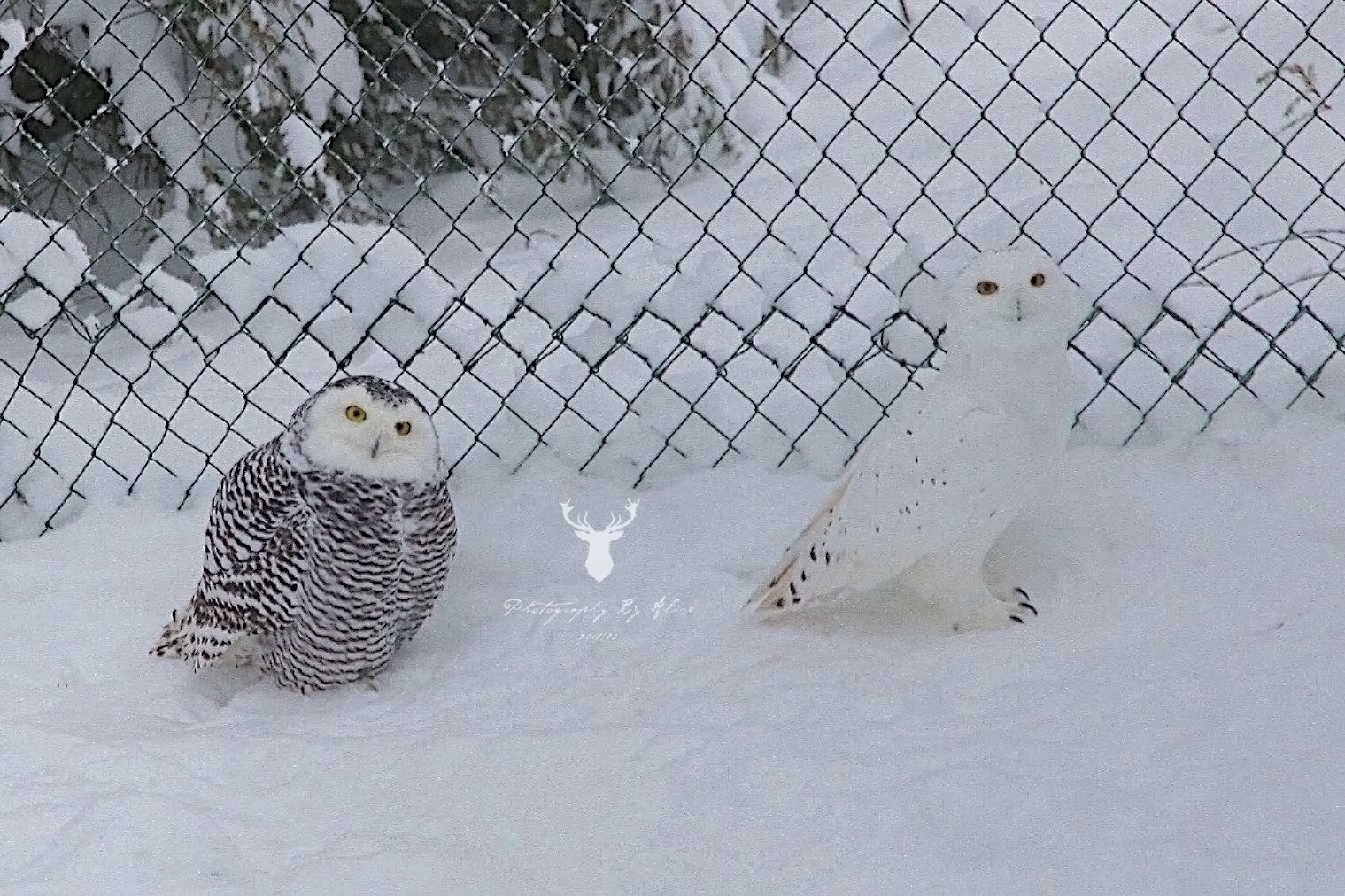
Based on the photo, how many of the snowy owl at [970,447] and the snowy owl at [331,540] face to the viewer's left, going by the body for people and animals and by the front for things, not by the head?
0

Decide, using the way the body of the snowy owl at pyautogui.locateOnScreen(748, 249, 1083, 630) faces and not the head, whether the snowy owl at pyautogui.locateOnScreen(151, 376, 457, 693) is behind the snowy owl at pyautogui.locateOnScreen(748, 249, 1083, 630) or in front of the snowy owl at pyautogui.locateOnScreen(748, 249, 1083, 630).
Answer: behind

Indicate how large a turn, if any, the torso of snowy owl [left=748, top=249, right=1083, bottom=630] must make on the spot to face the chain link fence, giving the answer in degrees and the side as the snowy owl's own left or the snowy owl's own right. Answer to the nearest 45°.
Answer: approximately 135° to the snowy owl's own left

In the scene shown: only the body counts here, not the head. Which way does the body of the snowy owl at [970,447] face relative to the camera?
to the viewer's right
